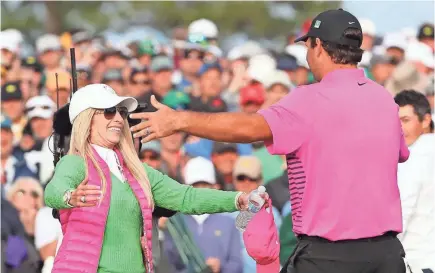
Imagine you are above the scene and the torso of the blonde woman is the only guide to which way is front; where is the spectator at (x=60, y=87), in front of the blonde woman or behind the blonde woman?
behind

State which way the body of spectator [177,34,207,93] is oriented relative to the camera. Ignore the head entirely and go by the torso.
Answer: toward the camera

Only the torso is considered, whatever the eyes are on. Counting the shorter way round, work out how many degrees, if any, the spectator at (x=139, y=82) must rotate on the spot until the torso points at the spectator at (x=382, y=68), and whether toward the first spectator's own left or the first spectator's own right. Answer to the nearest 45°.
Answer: approximately 90° to the first spectator's own left

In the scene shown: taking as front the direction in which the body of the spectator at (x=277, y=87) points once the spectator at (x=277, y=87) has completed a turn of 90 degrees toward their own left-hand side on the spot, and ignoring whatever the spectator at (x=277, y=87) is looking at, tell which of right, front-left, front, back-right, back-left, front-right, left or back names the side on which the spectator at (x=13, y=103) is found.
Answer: back

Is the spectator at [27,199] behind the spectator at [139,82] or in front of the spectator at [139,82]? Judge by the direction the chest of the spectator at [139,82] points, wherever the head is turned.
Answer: in front

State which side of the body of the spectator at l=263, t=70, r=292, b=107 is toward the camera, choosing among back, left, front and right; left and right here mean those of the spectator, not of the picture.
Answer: front

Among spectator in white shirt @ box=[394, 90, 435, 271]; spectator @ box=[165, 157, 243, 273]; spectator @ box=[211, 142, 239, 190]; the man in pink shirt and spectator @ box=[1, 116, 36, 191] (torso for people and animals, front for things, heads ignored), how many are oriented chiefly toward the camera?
3
